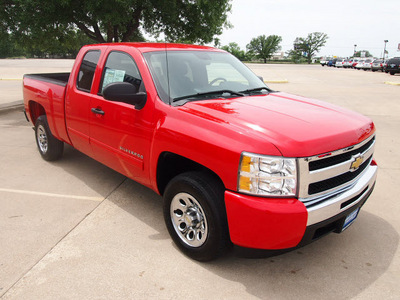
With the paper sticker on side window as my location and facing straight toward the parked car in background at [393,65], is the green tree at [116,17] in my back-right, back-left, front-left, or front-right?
front-left

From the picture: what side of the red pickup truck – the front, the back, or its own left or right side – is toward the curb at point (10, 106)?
back

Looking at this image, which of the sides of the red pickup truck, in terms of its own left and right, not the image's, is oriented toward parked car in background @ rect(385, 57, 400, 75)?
left

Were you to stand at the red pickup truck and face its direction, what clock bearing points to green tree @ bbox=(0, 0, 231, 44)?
The green tree is roughly at 7 o'clock from the red pickup truck.

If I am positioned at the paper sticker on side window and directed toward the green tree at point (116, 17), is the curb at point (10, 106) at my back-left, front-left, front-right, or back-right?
front-left

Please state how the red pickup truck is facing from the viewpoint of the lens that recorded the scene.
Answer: facing the viewer and to the right of the viewer
